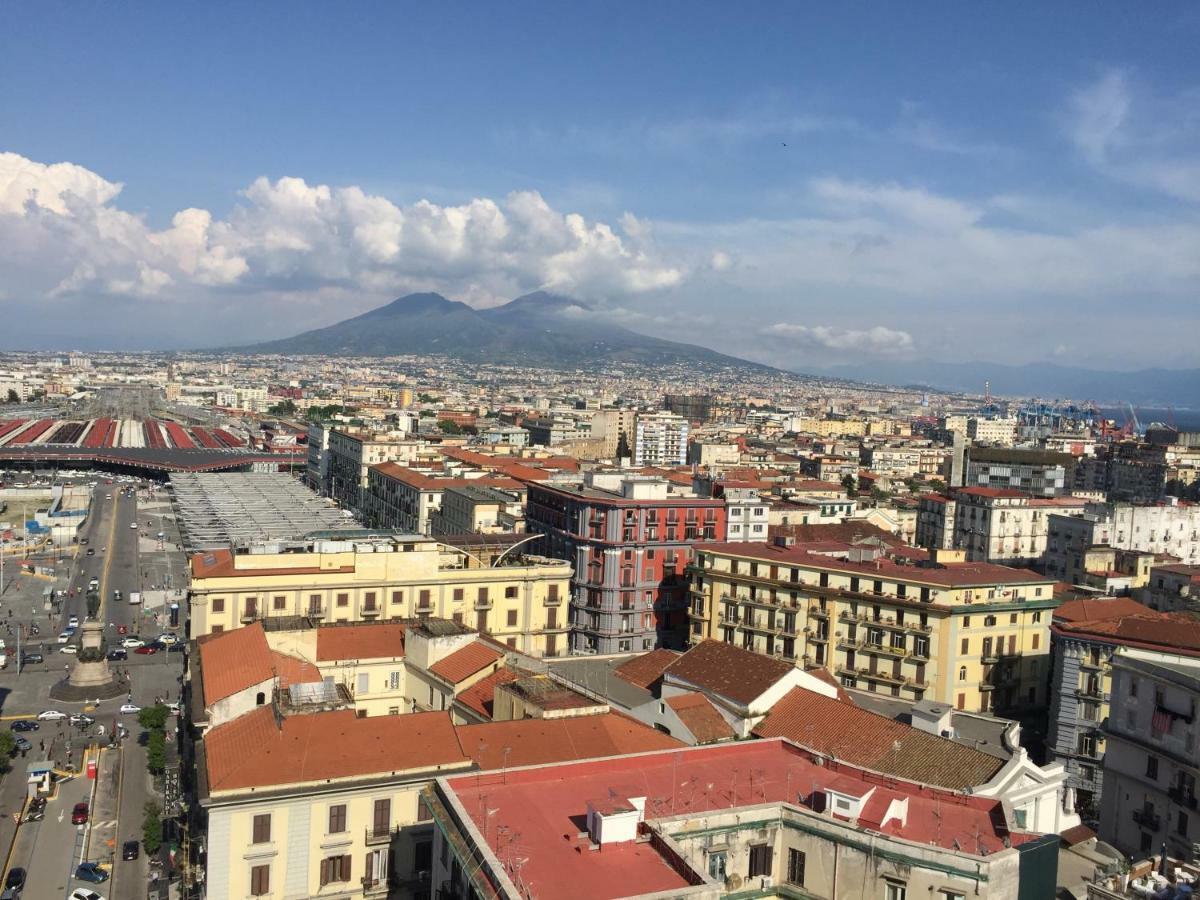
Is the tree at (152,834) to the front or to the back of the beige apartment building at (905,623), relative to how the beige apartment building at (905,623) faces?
to the front

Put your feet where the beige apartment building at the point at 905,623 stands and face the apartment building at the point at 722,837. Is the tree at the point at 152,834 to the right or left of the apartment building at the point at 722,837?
right

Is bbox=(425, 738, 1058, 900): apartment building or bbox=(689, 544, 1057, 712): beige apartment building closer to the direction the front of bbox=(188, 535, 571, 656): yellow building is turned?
the apartment building

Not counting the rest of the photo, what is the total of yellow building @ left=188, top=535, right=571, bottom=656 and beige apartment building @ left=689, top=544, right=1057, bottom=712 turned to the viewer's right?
0

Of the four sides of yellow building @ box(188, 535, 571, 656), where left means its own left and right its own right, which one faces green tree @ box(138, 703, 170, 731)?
right

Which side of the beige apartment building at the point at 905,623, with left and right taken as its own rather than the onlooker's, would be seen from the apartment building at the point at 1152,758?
left

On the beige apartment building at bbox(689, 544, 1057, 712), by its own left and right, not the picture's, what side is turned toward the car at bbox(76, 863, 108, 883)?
front

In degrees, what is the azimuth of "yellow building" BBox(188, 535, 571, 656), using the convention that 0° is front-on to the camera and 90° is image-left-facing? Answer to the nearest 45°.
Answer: approximately 0°

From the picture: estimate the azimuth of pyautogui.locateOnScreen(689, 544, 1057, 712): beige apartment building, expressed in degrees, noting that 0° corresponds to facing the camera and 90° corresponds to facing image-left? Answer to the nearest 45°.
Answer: approximately 45°

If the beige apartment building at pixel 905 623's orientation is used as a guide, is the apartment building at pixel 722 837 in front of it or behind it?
in front

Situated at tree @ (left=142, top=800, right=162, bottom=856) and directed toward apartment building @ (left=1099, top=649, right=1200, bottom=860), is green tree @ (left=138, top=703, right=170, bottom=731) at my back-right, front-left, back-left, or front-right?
back-left

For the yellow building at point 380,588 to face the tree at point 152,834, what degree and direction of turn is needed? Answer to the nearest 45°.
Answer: approximately 45° to its right

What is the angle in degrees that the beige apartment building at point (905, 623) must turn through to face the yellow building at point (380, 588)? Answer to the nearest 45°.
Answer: approximately 45° to its right
